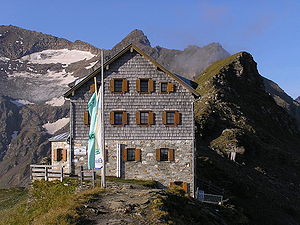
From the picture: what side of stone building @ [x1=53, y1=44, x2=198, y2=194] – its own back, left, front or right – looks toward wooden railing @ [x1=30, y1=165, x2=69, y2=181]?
right

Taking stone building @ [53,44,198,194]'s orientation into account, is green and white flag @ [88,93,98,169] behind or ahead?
ahead

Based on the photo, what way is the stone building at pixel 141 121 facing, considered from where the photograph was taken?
facing the viewer

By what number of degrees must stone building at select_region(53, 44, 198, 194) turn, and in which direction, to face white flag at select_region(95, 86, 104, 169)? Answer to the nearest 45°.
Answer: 0° — it already faces it

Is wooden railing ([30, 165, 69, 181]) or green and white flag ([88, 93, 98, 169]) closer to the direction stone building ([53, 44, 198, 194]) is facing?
the green and white flag

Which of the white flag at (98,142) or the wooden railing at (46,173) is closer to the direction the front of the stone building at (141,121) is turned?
the white flag
